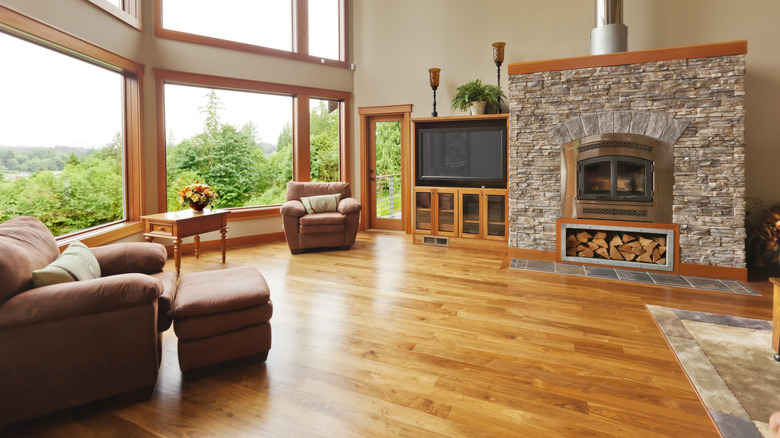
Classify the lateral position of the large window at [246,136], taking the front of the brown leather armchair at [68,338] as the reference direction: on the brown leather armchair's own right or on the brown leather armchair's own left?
on the brown leather armchair's own left

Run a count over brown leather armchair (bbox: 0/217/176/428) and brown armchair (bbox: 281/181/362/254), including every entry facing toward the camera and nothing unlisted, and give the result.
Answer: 1

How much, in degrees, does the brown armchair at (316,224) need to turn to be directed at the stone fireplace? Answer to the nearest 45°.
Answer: approximately 45° to its left

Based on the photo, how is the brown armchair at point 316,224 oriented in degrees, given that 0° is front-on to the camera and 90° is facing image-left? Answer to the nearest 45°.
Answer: approximately 0°

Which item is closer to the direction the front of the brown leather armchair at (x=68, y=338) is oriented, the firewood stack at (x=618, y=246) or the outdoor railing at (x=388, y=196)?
the firewood stack

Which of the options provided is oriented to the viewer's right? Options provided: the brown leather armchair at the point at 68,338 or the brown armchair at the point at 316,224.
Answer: the brown leather armchair

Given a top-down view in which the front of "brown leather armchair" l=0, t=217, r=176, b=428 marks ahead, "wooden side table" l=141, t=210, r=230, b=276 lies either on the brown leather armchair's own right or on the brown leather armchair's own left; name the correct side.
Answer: on the brown leather armchair's own left

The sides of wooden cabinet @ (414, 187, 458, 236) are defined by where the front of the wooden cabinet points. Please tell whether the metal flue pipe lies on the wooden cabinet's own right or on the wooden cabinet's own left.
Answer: on the wooden cabinet's own left

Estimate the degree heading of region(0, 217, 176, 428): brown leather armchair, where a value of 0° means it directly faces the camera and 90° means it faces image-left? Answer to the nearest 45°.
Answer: approximately 270°

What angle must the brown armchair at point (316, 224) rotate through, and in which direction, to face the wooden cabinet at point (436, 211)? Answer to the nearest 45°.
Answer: approximately 90° to its left
